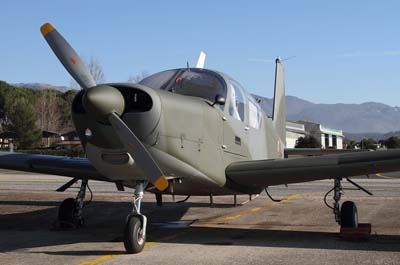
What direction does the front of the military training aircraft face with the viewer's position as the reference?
facing the viewer and to the left of the viewer
